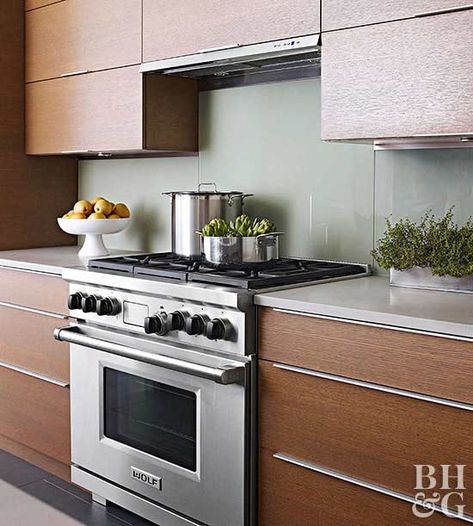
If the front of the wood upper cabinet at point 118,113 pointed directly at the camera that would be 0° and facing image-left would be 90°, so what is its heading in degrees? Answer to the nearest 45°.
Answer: approximately 45°

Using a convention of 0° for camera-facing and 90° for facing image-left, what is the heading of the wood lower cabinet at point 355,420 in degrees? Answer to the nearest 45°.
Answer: approximately 45°

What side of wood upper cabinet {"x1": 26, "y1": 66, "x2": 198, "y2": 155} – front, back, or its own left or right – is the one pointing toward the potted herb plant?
left

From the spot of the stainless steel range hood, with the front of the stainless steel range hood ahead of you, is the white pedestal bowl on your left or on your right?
on your right

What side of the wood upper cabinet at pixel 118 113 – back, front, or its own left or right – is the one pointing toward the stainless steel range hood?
left

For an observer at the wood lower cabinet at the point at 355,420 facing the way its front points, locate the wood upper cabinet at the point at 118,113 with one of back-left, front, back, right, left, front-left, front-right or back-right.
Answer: right

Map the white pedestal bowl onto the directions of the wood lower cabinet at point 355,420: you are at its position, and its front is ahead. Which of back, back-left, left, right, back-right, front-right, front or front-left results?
right

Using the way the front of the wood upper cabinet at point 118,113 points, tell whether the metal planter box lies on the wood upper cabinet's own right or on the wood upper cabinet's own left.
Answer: on the wood upper cabinet's own left

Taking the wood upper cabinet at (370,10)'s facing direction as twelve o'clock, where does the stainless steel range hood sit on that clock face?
The stainless steel range hood is roughly at 3 o'clock from the wood upper cabinet.

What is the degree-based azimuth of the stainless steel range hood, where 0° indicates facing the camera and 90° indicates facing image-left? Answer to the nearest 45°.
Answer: approximately 45°

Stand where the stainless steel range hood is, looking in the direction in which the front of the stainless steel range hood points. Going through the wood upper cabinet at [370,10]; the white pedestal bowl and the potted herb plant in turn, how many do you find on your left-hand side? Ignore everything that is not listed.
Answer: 2
